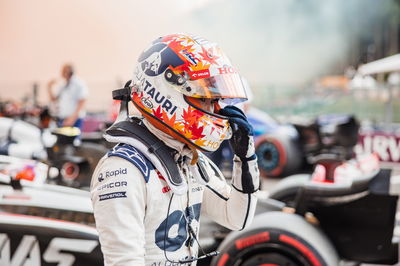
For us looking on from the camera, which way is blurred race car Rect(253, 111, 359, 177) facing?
facing away from the viewer and to the left of the viewer

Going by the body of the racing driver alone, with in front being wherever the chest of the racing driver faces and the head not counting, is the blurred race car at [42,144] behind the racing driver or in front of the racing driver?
behind

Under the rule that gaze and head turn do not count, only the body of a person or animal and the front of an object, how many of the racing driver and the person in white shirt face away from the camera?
0

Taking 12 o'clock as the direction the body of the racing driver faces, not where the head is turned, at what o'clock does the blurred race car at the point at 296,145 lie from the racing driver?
The blurred race car is roughly at 8 o'clock from the racing driver.

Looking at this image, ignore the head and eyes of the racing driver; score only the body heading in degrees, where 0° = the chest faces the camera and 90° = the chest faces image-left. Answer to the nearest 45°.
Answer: approximately 315°

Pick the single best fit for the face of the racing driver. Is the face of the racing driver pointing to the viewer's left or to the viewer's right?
to the viewer's right
